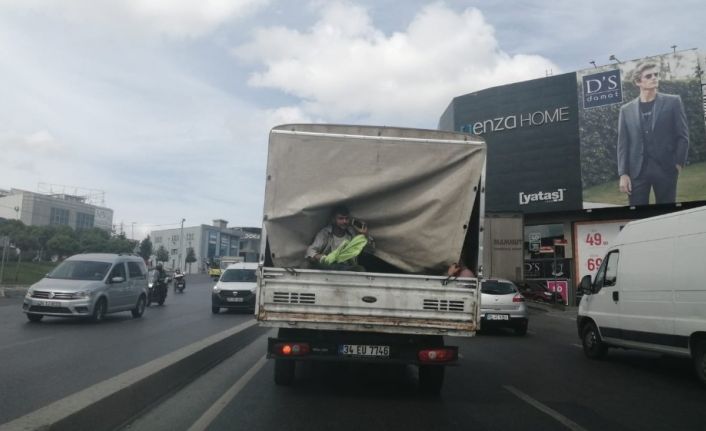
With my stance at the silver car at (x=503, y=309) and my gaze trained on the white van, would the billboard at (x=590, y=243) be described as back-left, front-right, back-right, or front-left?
back-left

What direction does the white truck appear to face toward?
away from the camera

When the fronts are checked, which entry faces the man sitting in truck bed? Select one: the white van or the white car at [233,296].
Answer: the white car

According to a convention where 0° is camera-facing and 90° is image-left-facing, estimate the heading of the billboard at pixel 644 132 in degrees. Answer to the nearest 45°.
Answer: approximately 45°

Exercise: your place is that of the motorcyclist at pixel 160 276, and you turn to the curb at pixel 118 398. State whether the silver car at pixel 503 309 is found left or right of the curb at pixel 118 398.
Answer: left

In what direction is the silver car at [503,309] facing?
away from the camera

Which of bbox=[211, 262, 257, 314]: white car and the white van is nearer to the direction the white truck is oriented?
the white car

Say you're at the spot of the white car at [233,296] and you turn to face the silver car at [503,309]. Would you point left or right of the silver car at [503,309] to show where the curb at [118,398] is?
right

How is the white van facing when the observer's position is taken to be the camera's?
facing away from the viewer and to the left of the viewer

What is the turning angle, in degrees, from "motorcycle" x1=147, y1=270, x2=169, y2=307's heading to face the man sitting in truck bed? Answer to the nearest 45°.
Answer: approximately 45° to its left
